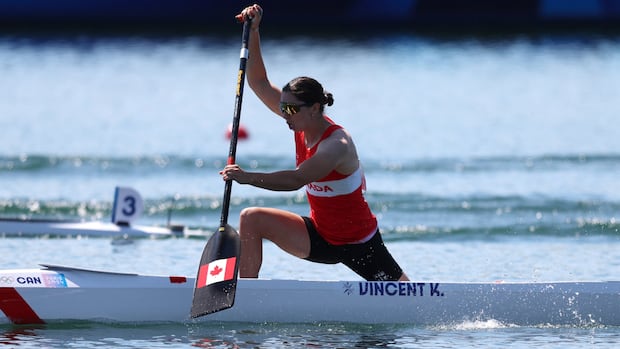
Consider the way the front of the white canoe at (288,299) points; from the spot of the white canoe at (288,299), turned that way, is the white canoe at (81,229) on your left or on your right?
on your right

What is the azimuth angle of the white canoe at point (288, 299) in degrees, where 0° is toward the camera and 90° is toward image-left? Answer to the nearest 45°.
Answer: approximately 90°
